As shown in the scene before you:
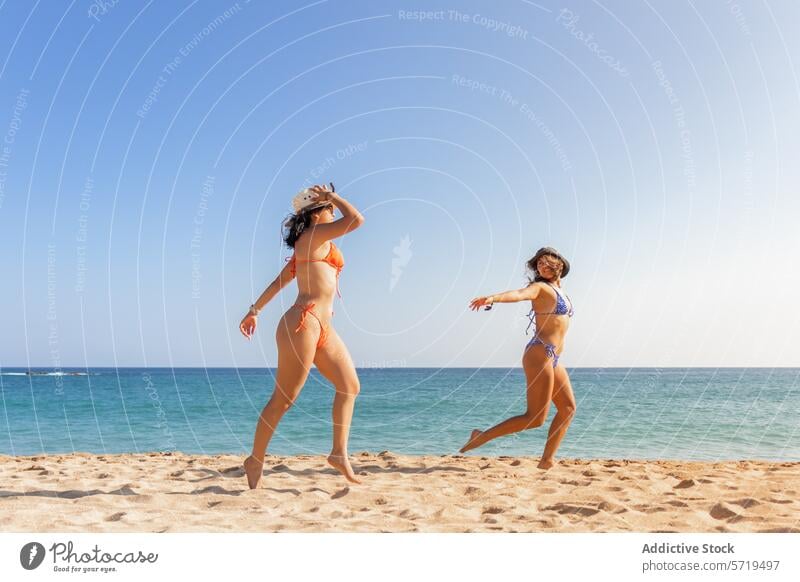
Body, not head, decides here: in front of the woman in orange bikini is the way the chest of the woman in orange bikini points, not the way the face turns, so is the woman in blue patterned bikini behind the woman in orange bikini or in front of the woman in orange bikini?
in front

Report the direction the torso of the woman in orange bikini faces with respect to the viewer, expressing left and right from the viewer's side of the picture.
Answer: facing to the right of the viewer

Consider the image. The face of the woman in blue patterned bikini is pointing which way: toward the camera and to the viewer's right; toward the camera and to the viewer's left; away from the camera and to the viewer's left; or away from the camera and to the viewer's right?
toward the camera and to the viewer's left

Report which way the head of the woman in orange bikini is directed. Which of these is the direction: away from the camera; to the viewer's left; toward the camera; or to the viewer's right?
to the viewer's right
